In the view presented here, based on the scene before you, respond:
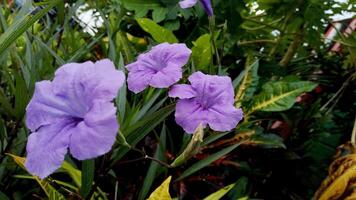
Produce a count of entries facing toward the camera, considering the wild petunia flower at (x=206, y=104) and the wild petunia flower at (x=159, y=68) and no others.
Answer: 2

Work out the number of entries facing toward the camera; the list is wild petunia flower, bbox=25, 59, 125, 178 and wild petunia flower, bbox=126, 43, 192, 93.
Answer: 2

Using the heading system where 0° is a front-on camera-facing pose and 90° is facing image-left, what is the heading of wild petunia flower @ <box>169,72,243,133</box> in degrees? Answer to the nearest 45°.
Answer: approximately 0°

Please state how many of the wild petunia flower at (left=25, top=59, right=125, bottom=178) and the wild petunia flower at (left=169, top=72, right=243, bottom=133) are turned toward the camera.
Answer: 2
